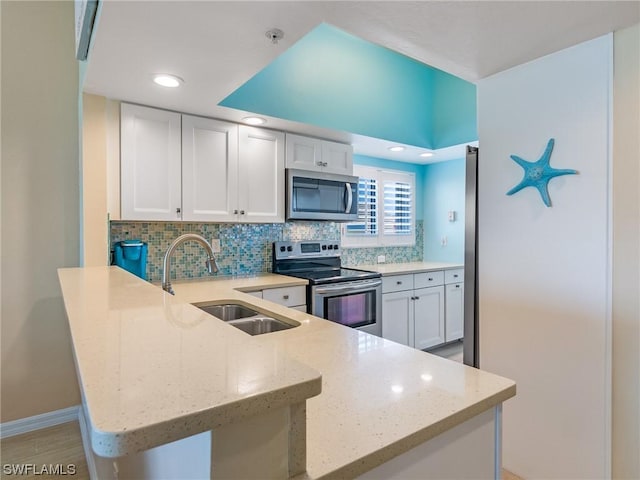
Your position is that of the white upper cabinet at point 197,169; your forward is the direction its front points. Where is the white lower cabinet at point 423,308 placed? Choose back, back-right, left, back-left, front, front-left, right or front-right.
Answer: front-left

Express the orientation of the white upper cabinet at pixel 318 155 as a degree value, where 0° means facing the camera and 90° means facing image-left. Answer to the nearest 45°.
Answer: approximately 315°

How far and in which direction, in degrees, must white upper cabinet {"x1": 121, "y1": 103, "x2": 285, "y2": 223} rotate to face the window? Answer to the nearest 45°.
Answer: approximately 90° to its left

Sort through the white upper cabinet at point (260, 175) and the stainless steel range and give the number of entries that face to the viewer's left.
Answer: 0

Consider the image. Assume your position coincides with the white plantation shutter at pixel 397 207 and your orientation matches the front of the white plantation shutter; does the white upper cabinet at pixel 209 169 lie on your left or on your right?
on your right

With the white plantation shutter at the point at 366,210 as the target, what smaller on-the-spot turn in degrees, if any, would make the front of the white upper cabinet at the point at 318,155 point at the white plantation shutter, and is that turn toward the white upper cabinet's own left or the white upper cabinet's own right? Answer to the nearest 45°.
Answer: approximately 90° to the white upper cabinet's own left

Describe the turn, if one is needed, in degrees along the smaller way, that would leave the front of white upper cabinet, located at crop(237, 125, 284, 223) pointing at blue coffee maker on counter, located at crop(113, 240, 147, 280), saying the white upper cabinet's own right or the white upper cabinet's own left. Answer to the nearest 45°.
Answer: approximately 135° to the white upper cabinet's own right

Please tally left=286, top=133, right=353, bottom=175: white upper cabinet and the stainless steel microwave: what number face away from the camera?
0

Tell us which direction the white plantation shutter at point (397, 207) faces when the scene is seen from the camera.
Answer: facing the viewer and to the right of the viewer

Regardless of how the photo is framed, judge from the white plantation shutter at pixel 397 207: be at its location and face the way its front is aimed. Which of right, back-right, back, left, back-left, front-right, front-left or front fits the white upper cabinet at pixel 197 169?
right

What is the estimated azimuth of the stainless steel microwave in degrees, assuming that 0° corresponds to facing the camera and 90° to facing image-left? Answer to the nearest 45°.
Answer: approximately 315°
